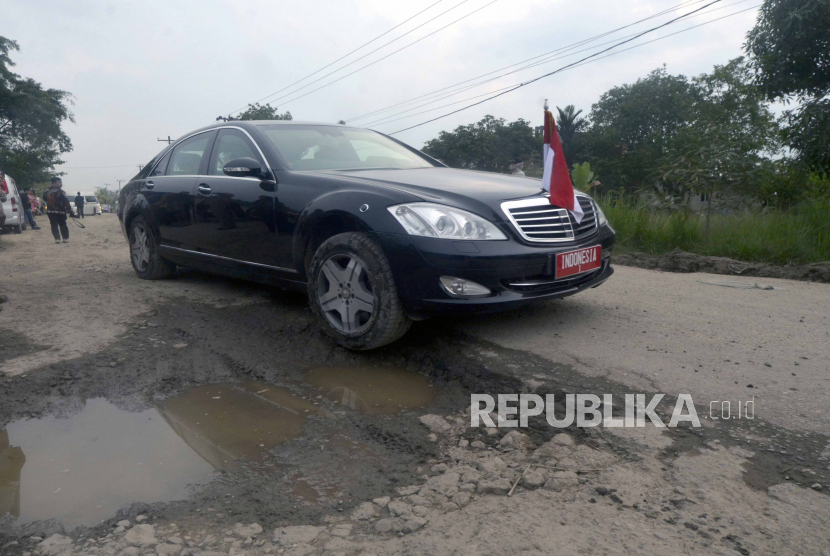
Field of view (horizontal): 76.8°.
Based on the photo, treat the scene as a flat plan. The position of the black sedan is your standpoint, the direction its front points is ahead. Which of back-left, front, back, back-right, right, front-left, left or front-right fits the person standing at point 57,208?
back

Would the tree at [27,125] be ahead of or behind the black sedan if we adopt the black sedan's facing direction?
behind

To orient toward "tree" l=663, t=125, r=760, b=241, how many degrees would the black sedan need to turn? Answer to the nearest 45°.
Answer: approximately 90° to its left

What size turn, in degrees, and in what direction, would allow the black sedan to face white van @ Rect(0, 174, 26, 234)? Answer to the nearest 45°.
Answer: approximately 180°

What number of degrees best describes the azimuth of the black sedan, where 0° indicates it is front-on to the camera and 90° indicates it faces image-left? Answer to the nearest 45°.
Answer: approximately 315°

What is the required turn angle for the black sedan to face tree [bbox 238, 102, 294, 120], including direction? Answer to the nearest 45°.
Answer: approximately 135° to its left

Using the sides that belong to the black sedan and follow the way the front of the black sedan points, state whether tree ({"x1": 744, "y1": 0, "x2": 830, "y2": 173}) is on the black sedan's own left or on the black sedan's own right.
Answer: on the black sedan's own left
